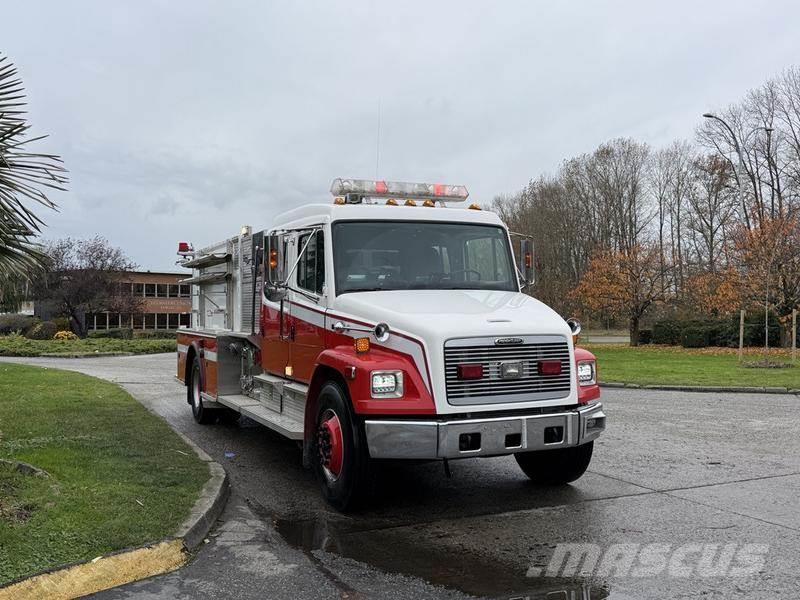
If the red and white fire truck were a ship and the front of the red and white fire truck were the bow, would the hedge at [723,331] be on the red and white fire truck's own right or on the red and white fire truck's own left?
on the red and white fire truck's own left

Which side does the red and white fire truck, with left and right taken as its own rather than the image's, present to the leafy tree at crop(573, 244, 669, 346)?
left

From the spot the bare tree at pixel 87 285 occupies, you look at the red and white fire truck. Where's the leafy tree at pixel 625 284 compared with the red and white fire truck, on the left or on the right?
left

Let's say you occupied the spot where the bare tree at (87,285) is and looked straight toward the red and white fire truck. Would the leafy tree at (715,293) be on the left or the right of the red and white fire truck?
left

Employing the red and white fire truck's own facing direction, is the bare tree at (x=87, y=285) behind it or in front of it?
behind

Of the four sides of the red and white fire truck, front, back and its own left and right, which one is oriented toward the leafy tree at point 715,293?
left

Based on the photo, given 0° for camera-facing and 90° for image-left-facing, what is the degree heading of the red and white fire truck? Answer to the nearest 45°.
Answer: approximately 315°
